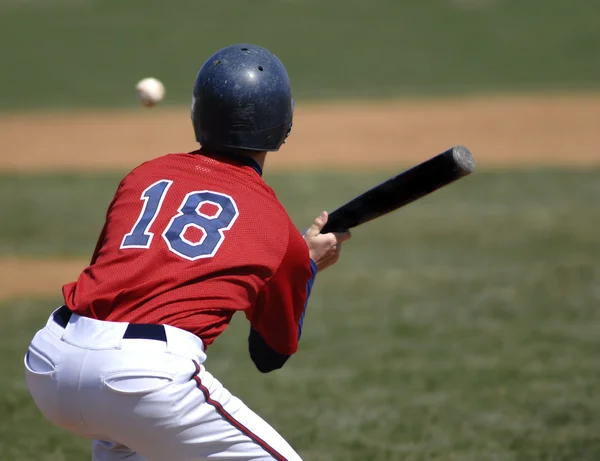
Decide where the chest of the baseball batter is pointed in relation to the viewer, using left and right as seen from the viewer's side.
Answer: facing away from the viewer and to the right of the viewer

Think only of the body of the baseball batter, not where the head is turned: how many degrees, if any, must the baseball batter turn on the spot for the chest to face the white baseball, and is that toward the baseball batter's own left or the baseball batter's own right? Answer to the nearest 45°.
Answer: approximately 45° to the baseball batter's own left
